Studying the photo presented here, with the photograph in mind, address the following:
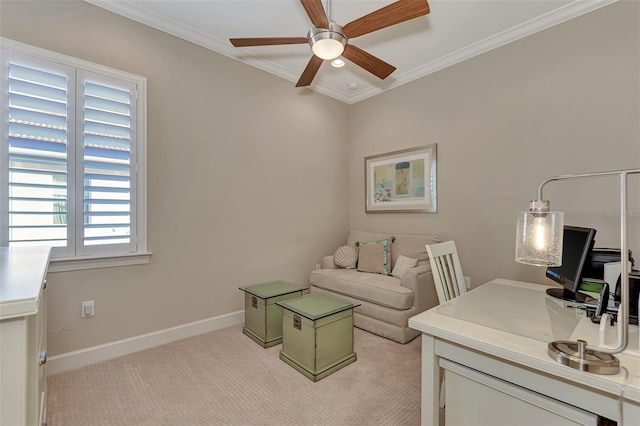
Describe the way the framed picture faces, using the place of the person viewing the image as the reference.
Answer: facing the viewer and to the left of the viewer

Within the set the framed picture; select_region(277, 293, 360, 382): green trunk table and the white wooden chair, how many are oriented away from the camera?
0

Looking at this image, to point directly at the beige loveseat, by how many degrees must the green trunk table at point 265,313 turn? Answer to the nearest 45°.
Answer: approximately 135° to its left

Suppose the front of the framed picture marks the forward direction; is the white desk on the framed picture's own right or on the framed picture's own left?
on the framed picture's own left

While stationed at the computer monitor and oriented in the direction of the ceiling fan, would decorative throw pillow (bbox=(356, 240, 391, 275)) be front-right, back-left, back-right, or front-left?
front-right

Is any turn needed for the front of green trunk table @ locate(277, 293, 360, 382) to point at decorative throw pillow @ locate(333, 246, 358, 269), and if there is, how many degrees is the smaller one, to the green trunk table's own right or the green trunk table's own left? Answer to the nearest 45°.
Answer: approximately 135° to the green trunk table's own right

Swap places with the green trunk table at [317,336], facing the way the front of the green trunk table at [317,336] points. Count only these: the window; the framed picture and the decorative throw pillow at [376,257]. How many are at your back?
2

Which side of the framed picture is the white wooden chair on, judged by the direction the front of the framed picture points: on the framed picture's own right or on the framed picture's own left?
on the framed picture's own left

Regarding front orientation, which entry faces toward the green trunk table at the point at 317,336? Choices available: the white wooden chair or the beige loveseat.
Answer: the beige loveseat

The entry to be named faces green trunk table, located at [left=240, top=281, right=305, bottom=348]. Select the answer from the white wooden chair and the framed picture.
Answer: the framed picture

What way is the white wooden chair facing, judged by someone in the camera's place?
facing the viewer and to the right of the viewer

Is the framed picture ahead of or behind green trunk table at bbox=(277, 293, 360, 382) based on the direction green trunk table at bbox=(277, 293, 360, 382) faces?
behind

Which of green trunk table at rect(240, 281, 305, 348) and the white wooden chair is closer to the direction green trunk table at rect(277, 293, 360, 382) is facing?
the green trunk table
